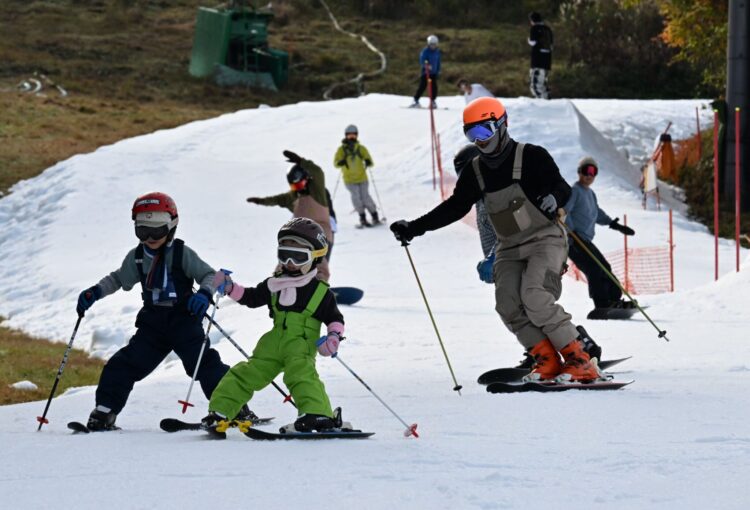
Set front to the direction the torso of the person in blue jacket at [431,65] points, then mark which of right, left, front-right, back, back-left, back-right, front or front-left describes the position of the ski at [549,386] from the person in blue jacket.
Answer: front

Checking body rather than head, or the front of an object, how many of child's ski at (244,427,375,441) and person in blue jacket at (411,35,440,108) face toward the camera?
1

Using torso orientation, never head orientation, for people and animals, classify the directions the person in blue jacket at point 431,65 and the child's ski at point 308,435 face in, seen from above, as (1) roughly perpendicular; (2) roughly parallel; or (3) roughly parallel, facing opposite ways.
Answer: roughly perpendicular

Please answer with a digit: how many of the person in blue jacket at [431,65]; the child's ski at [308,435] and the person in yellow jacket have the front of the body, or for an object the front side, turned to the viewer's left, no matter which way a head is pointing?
1

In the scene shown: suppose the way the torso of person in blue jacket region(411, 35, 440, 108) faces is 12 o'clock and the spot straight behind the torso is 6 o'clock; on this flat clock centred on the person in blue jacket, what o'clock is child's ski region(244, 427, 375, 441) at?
The child's ski is roughly at 12 o'clock from the person in blue jacket.

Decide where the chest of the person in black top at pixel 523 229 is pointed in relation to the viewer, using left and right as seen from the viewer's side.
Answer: facing the viewer and to the left of the viewer

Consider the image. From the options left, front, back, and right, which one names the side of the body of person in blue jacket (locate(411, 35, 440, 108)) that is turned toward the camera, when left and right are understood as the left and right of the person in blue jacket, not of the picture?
front

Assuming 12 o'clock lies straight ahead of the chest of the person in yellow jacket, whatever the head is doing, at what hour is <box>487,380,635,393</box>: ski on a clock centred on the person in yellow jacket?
The ski is roughly at 12 o'clock from the person in yellow jacket.

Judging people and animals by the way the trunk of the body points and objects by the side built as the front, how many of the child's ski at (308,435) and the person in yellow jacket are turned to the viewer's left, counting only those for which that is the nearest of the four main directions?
1

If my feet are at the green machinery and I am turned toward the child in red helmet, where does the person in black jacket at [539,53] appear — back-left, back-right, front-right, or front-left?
front-left

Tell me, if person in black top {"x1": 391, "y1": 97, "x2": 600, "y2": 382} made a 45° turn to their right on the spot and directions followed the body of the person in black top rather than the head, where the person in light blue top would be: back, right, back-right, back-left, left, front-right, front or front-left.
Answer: right

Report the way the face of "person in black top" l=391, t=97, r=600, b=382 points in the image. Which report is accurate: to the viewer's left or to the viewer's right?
to the viewer's left

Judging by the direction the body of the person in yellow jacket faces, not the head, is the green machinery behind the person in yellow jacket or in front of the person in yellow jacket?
behind

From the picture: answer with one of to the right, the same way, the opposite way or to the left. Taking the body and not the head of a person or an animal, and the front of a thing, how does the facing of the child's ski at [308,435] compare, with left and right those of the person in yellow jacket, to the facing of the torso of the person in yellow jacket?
to the right
